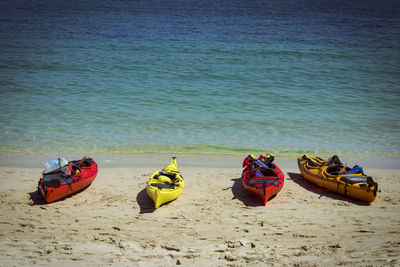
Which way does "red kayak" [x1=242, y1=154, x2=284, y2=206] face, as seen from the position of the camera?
facing the viewer

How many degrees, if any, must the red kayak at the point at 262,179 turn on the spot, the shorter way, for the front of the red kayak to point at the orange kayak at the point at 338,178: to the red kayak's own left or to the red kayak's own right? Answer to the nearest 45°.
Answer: approximately 90° to the red kayak's own left

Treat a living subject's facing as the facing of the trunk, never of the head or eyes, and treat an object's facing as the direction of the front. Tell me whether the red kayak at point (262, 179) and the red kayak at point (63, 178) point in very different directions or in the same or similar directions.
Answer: same or similar directions

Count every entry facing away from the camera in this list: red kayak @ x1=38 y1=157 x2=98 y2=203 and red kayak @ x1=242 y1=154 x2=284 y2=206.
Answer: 0

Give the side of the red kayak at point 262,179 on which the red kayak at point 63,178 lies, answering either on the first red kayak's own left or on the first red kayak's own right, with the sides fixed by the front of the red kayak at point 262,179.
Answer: on the first red kayak's own right

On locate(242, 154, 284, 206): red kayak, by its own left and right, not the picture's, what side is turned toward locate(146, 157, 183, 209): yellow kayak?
right
